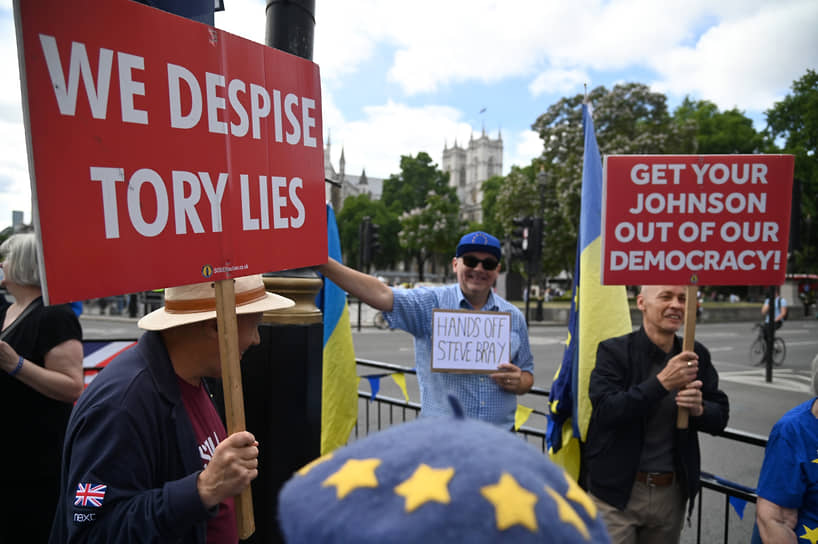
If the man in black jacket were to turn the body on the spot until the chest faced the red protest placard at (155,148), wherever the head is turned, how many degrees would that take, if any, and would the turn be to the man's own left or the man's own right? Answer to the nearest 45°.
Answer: approximately 90° to the man's own right

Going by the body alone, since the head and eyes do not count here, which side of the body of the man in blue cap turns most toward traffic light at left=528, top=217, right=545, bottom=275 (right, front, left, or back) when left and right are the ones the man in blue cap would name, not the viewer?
back

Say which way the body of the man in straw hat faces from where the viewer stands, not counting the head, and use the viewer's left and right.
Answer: facing to the right of the viewer

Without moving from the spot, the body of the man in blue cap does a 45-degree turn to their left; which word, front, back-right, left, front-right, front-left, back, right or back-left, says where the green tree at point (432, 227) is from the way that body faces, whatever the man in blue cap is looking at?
back-left

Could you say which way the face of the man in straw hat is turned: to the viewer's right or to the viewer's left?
to the viewer's right

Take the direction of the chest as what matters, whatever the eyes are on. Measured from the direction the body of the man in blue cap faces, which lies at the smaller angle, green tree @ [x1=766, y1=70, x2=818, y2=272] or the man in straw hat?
the man in straw hat

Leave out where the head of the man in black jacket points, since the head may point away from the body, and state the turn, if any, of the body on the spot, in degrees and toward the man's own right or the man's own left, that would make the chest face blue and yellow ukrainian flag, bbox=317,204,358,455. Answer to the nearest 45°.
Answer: approximately 135° to the man's own right

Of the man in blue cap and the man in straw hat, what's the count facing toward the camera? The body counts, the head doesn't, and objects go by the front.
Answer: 1

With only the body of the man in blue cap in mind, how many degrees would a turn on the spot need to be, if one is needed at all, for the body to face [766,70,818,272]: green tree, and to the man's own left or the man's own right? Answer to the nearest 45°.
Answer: approximately 135° to the man's own left

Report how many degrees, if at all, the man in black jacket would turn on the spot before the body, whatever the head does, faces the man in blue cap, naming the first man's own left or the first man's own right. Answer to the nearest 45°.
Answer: approximately 135° to the first man's own right
